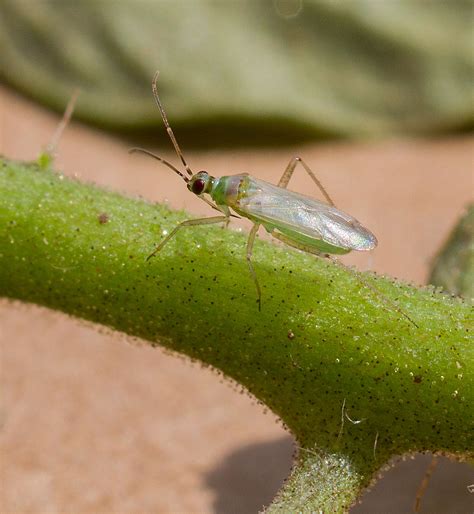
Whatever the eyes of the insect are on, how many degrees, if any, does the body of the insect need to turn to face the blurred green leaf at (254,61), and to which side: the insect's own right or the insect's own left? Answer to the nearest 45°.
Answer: approximately 90° to the insect's own right

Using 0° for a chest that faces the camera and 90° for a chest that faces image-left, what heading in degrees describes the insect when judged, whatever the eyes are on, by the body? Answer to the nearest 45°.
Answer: approximately 90°
